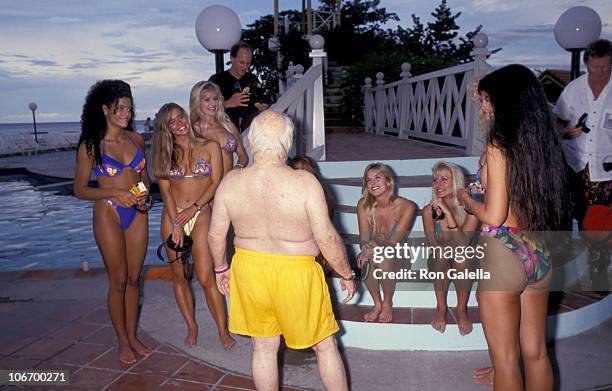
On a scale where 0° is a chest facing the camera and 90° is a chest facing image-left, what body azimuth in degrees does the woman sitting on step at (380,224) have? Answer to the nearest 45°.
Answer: approximately 0°

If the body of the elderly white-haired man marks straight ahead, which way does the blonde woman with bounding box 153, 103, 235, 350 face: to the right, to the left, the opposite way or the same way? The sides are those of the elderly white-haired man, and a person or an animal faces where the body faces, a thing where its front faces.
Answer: the opposite way

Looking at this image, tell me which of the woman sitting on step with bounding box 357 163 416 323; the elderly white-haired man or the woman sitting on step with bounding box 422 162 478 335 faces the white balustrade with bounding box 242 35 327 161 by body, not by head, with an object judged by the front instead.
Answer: the elderly white-haired man

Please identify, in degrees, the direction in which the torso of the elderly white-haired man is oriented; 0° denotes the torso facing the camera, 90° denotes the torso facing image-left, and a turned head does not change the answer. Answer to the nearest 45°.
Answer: approximately 180°

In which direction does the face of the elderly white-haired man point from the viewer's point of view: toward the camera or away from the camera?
away from the camera

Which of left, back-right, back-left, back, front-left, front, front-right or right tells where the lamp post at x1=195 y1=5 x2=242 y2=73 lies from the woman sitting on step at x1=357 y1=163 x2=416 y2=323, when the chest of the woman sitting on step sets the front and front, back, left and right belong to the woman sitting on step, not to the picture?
back-right

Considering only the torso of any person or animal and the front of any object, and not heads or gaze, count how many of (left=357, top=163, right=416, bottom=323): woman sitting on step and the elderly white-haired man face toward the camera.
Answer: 1

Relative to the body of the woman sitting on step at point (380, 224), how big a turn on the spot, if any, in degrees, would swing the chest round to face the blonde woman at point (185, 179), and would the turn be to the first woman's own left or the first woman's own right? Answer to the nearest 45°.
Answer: approximately 90° to the first woman's own right

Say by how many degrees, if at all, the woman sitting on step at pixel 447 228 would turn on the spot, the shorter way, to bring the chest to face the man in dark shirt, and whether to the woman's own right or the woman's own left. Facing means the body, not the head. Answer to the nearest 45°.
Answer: approximately 135° to the woman's own right

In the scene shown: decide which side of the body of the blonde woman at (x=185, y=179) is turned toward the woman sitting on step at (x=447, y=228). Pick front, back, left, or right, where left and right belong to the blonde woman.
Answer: left
